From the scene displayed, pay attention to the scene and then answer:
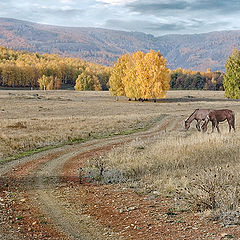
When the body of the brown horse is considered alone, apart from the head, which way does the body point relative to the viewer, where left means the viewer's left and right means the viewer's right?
facing to the left of the viewer
